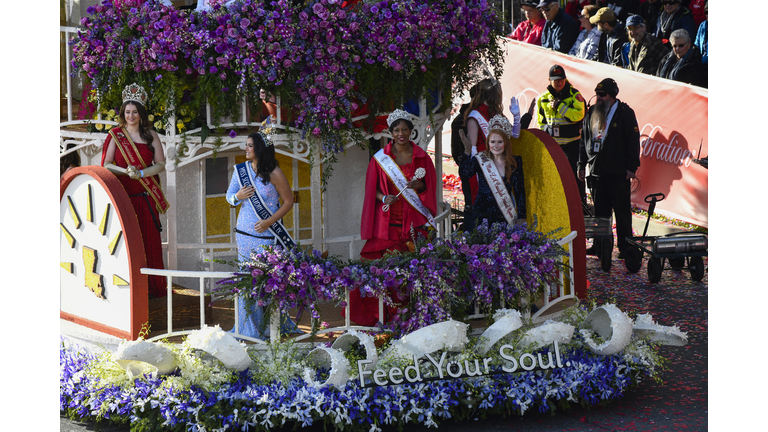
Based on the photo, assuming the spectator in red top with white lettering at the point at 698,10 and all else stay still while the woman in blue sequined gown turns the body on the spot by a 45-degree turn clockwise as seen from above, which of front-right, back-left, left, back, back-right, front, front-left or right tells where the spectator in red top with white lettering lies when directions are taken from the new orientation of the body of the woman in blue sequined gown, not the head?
back-right

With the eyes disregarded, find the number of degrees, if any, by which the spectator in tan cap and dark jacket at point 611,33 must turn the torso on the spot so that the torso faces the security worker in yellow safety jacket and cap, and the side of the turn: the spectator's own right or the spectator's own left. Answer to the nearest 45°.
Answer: approximately 45° to the spectator's own left

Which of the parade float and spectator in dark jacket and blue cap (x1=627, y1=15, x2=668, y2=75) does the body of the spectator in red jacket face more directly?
the parade float

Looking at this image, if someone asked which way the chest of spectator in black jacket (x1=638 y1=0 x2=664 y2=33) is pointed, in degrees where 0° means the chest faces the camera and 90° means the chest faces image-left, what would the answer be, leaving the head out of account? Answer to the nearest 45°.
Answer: approximately 45°

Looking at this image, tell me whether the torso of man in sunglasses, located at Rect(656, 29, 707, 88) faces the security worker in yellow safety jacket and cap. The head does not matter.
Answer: yes

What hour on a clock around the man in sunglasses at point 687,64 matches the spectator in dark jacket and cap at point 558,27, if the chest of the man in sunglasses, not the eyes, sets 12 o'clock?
The spectator in dark jacket and cap is roughly at 3 o'clock from the man in sunglasses.

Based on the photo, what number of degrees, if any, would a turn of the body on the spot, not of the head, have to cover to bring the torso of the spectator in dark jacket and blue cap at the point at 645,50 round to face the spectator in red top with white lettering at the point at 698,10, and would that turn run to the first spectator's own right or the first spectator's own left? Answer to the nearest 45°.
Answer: approximately 180°

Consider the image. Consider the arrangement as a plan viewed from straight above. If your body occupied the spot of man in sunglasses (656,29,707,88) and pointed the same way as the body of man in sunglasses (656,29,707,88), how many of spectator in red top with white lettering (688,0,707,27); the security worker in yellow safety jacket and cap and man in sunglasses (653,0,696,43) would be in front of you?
1

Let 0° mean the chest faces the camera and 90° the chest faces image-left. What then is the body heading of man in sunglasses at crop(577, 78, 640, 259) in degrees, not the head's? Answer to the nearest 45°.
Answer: approximately 45°

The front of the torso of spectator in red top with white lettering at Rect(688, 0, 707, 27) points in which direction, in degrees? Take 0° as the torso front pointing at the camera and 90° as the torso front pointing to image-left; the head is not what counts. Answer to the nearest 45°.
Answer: approximately 45°
